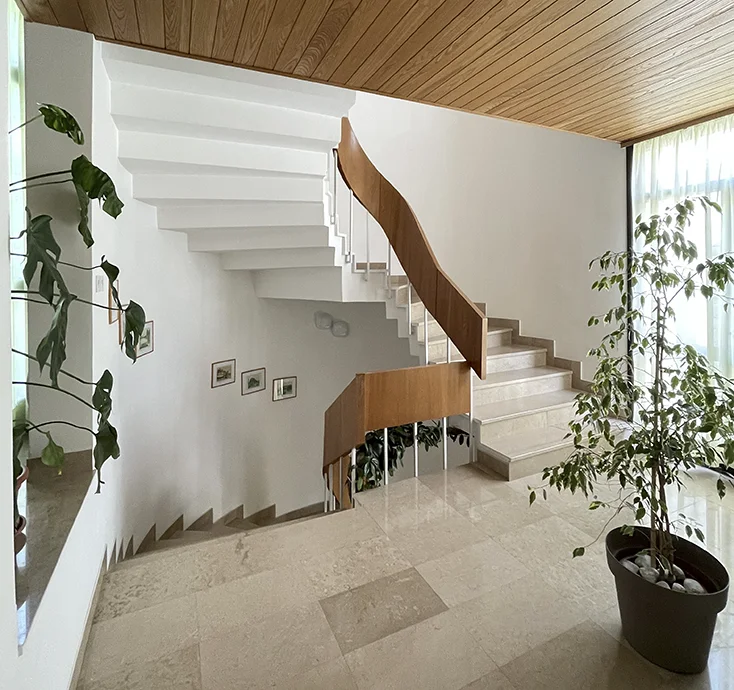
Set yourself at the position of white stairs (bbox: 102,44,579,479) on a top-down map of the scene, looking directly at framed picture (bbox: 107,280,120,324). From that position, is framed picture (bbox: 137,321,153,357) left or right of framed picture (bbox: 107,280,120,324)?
right

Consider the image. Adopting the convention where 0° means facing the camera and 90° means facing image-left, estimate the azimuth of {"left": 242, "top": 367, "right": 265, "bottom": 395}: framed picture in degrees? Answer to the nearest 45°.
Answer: approximately 315°

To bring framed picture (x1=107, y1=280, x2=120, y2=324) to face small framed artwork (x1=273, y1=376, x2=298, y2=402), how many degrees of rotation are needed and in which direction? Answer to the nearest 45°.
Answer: approximately 90° to its left

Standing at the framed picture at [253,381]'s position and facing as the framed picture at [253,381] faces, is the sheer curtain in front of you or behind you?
in front

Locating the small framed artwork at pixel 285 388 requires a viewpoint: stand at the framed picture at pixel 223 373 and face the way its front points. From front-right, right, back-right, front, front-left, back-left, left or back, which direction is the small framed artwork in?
left

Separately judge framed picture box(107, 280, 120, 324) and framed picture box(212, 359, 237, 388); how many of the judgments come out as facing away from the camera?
0

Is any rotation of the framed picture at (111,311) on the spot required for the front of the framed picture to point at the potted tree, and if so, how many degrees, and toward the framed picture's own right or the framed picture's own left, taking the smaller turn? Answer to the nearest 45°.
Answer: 0° — it already faces it

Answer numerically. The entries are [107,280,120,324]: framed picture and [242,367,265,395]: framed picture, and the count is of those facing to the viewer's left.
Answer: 0

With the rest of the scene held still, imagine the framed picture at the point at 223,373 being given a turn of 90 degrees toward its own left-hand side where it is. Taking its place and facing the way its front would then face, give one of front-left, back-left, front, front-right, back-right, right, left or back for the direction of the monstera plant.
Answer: back-right

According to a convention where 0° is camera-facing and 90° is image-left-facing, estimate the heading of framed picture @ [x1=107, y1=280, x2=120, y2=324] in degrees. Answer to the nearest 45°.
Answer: approximately 315°

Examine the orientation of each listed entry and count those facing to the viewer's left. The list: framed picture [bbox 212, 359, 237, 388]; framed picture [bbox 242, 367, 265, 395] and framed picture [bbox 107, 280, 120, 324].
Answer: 0

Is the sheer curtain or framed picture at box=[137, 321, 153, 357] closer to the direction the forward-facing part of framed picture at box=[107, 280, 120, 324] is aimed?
the sheer curtain

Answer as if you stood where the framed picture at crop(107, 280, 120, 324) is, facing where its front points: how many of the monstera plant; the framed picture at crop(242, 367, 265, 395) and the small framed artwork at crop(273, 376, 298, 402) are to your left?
2

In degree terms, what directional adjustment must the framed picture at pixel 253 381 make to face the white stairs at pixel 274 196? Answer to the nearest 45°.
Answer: approximately 45° to its right

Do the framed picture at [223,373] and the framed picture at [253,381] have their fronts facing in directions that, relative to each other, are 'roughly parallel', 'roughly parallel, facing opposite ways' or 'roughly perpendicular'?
roughly parallel
